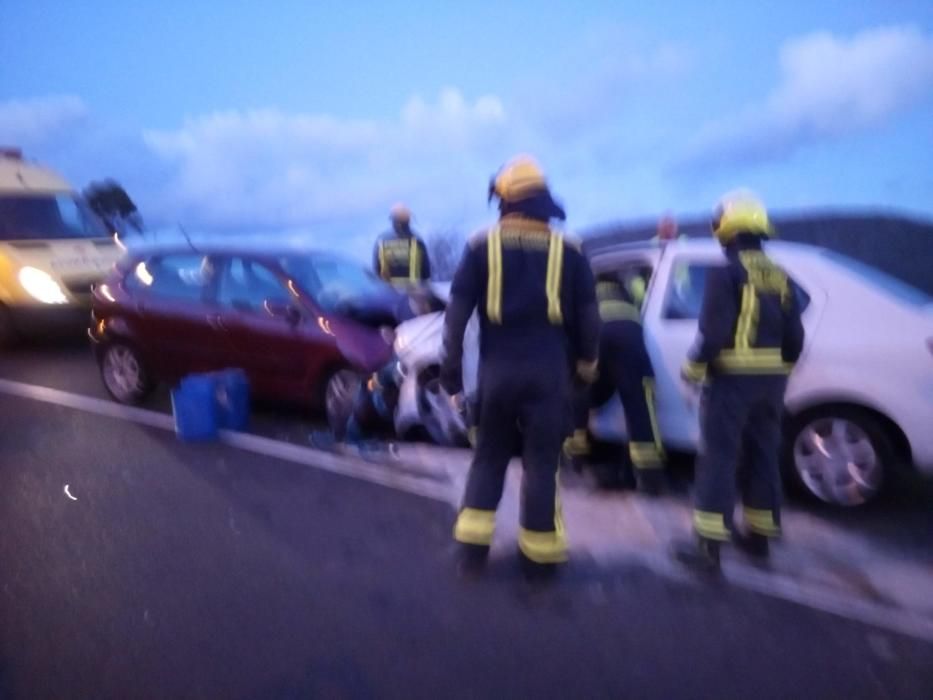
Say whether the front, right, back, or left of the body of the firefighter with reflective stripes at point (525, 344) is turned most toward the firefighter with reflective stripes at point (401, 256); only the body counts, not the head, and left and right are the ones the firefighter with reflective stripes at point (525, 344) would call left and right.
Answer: front

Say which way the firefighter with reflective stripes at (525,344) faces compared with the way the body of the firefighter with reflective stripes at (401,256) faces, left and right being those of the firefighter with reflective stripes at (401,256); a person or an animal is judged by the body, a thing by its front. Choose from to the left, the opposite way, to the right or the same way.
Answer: the opposite way

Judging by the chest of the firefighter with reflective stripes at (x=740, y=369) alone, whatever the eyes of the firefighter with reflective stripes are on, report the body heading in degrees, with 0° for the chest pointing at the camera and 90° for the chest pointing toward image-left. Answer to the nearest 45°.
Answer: approximately 135°

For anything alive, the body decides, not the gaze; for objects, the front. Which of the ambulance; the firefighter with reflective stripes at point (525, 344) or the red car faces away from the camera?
the firefighter with reflective stripes

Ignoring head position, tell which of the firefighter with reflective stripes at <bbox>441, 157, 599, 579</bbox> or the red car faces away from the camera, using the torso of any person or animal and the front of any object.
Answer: the firefighter with reflective stripes

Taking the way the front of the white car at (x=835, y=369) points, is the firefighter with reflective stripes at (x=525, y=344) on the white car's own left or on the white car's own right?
on the white car's own left

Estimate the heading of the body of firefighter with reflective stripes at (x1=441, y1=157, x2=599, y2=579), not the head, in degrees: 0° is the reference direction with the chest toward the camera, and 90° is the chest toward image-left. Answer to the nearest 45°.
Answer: approximately 180°

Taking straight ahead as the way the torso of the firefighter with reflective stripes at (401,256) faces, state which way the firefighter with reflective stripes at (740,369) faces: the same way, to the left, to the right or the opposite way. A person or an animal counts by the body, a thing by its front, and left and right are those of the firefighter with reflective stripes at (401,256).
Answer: the opposite way

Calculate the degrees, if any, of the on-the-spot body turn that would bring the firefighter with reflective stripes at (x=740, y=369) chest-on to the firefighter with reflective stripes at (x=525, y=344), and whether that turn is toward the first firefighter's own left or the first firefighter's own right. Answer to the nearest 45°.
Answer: approximately 90° to the first firefighter's own left

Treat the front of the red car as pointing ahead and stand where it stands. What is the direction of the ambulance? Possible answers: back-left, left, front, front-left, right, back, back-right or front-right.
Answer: back

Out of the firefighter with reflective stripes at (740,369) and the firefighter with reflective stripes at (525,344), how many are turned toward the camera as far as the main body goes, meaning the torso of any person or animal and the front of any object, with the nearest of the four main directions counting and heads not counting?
0

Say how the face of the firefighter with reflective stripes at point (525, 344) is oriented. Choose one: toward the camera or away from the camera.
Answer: away from the camera
